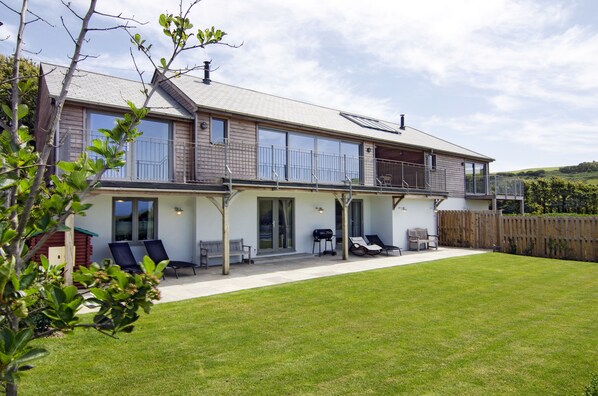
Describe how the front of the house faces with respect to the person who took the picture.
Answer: facing the viewer and to the right of the viewer

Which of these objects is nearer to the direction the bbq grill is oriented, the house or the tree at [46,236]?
the tree

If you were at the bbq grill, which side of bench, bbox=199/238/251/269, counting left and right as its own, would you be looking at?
left

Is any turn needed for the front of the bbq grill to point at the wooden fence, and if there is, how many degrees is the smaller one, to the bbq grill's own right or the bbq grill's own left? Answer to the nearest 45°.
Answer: approximately 45° to the bbq grill's own left

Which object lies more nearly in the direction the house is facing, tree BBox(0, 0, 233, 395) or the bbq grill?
the tree

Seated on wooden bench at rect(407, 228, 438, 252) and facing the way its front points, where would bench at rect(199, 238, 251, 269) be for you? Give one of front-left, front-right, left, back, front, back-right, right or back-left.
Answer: right

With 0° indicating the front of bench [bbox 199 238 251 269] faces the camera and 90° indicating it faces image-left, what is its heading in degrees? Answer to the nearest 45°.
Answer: approximately 315°

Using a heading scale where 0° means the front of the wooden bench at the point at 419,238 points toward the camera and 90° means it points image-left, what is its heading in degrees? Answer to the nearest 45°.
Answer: approximately 315°

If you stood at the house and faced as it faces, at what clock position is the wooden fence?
The wooden fence is roughly at 10 o'clock from the house.

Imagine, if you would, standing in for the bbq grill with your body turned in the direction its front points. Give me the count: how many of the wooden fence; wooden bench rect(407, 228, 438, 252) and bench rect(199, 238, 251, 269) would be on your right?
1

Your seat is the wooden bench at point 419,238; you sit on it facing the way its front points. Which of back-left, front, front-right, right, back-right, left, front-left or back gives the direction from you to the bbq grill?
right
